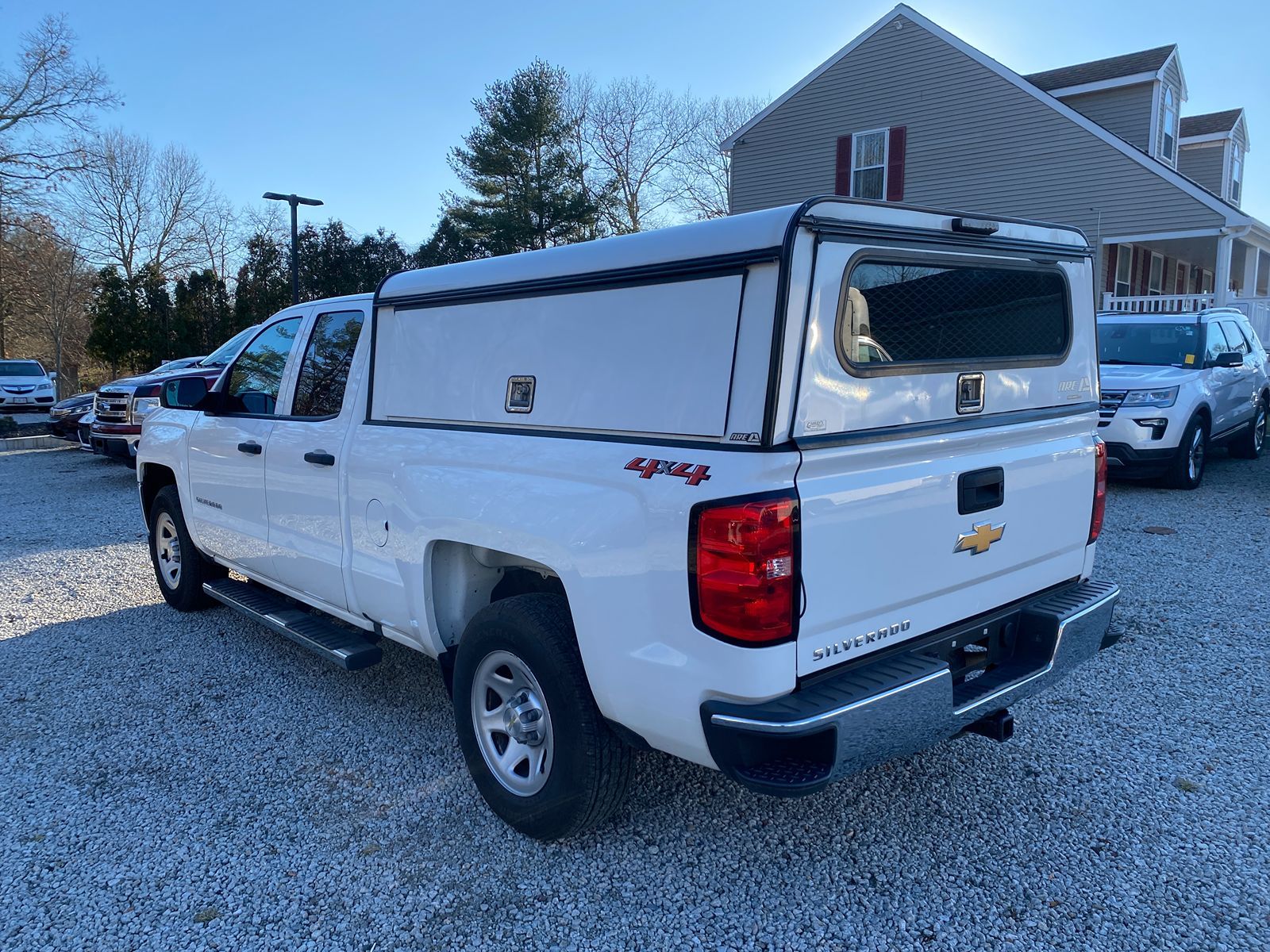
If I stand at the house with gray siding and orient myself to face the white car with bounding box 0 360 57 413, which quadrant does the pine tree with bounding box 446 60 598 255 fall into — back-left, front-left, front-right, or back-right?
front-right

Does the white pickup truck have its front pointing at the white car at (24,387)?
yes

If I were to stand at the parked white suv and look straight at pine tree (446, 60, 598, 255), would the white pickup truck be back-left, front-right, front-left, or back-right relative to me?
back-left

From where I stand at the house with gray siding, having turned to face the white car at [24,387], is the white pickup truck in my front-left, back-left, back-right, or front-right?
front-left

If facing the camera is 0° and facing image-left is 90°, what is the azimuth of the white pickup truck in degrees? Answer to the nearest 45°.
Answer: approximately 135°

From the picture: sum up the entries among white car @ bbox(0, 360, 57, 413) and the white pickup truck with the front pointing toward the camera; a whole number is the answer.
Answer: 1

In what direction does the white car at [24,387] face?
toward the camera

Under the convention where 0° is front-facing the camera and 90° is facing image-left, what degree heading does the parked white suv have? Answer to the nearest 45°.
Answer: approximately 45°

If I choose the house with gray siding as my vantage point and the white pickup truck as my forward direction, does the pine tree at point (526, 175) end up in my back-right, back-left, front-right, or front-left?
back-right

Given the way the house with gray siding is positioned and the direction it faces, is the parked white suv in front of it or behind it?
in front

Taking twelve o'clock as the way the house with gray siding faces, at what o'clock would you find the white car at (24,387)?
The white car is roughly at 4 o'clock from the house with gray siding.

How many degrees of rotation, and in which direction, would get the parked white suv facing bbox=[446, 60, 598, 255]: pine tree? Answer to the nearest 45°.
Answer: approximately 90° to its right

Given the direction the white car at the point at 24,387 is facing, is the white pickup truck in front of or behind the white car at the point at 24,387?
in front

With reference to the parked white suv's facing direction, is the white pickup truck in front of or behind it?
in front

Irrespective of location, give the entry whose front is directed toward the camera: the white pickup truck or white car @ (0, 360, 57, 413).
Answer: the white car

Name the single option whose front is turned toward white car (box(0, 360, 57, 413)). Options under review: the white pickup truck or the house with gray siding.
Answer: the white pickup truck

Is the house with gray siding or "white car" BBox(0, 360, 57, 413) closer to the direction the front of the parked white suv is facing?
the white car

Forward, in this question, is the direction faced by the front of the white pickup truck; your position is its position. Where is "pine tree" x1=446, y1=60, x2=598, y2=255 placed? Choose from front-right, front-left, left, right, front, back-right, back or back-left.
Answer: front-right

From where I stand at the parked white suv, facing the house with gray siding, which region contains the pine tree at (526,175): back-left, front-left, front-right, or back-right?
front-left

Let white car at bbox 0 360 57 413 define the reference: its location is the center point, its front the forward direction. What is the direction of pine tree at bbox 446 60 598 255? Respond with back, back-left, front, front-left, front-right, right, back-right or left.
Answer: left
